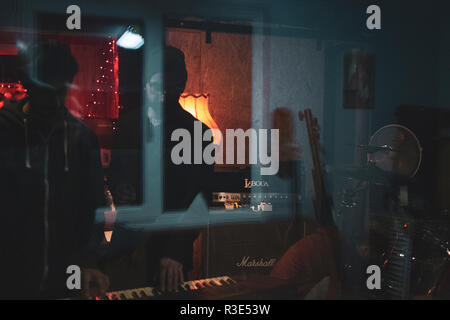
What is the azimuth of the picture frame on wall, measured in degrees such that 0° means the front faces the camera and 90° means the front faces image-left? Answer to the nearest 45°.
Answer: approximately 0°
